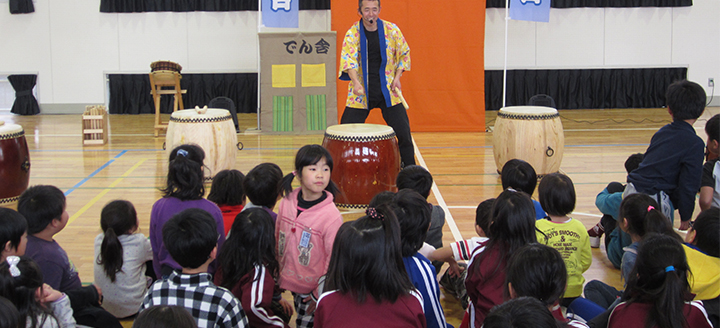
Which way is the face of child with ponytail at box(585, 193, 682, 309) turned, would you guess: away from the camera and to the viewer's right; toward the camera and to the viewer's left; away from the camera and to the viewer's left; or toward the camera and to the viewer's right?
away from the camera and to the viewer's left

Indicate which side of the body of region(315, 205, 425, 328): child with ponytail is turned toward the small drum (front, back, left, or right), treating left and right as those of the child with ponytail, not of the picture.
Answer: front

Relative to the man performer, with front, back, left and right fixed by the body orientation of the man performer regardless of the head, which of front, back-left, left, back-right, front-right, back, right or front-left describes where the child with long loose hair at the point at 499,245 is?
front

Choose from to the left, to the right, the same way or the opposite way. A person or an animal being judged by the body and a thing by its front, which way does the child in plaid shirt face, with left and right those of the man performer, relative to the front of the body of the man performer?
the opposite way

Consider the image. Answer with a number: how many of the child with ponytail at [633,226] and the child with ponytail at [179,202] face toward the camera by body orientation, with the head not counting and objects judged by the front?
0

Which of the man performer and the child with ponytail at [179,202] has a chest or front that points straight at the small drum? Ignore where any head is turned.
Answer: the child with ponytail

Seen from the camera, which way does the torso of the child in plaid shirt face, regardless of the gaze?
away from the camera

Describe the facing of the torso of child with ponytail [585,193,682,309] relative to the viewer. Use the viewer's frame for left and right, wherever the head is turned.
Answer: facing away from the viewer and to the left of the viewer

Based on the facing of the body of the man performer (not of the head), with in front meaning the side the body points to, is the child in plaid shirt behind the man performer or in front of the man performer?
in front

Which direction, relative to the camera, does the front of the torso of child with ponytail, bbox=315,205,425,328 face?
away from the camera

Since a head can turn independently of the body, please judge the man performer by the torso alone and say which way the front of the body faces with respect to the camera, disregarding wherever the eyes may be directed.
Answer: toward the camera

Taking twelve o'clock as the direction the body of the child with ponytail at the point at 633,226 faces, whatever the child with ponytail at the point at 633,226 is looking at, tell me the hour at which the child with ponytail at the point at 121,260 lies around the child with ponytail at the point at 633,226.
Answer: the child with ponytail at the point at 121,260 is roughly at 10 o'clock from the child with ponytail at the point at 633,226.

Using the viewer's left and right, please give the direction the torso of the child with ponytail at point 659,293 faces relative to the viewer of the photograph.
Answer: facing away from the viewer

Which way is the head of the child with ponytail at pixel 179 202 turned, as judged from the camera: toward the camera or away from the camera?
away from the camera

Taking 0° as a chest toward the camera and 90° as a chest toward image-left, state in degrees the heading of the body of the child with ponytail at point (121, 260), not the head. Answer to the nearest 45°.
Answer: approximately 225°
